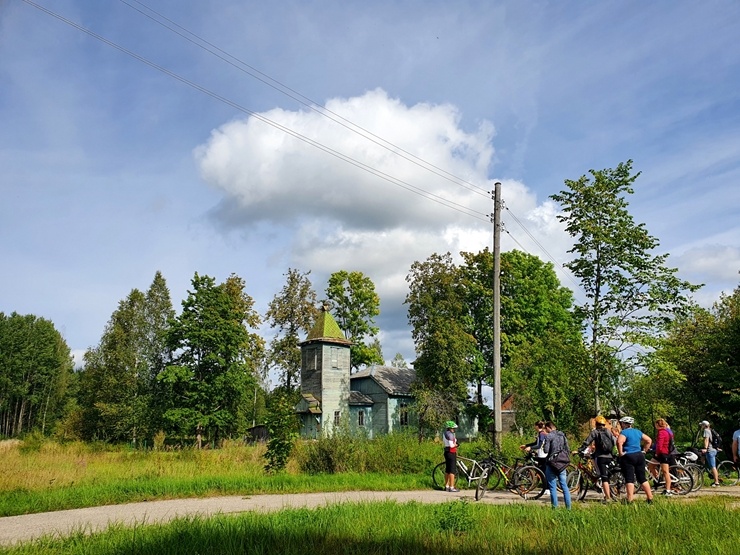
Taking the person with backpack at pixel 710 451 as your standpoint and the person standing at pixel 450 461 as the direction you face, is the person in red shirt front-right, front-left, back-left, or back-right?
front-left

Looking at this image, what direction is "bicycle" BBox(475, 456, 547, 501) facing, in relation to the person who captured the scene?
facing to the left of the viewer

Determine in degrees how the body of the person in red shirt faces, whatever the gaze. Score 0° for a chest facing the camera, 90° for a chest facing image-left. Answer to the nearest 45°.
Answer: approximately 90°

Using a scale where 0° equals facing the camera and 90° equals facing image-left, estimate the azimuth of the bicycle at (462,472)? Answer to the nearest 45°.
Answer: approximately 90°

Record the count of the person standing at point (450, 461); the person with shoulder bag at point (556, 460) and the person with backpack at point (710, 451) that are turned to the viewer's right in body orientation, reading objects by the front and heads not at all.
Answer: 1

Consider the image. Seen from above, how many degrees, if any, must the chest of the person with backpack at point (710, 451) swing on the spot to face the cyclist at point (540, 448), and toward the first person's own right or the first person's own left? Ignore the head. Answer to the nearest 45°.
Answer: approximately 45° to the first person's own left

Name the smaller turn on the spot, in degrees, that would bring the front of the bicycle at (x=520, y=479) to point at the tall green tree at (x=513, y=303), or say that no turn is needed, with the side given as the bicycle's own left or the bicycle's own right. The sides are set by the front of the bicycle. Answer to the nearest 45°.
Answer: approximately 90° to the bicycle's own right

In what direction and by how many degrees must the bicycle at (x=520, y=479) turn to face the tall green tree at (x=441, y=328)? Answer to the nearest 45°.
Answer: approximately 90° to its right

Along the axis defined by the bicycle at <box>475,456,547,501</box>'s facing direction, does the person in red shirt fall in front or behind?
behind

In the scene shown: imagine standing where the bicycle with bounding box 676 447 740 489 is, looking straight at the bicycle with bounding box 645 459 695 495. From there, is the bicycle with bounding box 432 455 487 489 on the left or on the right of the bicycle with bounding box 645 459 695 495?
right

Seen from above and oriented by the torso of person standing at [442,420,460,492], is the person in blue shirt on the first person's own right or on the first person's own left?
on the first person's own right

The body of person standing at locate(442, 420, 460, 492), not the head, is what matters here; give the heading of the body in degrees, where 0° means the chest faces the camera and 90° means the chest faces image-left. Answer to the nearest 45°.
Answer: approximately 270°

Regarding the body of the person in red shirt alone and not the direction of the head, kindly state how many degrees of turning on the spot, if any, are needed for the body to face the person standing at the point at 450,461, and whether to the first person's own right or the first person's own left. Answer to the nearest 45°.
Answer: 0° — they already face them

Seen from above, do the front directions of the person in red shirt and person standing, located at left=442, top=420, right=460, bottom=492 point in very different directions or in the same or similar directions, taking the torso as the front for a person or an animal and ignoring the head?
very different directions
